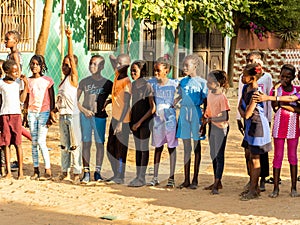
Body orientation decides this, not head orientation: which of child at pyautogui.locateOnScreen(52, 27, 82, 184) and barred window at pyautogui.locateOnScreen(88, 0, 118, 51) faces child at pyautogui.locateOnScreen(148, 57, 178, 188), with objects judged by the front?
the barred window

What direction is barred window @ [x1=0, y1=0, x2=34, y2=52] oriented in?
toward the camera

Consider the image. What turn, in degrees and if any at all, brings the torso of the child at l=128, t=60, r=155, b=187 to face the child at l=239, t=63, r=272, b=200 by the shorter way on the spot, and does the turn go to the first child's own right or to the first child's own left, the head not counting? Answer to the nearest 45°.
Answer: approximately 90° to the first child's own left

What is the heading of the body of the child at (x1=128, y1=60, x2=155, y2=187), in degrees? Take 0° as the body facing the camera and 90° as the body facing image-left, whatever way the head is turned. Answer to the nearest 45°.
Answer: approximately 45°

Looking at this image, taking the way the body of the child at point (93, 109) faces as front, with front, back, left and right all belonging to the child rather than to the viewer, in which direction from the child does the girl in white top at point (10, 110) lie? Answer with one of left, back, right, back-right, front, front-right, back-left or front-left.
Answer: right

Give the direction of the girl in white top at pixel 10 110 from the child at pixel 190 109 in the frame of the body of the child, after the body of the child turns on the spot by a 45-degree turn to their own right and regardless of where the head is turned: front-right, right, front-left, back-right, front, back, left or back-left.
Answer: front

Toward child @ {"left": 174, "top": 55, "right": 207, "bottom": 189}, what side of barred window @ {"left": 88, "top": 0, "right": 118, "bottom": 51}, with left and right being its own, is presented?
front

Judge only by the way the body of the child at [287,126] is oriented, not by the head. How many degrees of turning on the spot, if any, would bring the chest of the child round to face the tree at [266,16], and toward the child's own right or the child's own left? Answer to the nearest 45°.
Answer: approximately 180°

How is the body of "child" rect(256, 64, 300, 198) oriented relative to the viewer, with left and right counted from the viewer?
facing the viewer

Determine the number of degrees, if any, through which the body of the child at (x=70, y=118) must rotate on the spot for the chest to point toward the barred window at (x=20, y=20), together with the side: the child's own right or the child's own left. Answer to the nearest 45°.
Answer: approximately 135° to the child's own right

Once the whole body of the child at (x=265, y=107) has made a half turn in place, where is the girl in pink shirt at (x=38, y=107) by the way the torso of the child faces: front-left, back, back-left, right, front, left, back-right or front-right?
back

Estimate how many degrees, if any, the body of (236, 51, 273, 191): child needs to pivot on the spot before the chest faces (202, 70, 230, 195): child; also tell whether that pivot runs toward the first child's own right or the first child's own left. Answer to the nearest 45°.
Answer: approximately 45° to the first child's own right

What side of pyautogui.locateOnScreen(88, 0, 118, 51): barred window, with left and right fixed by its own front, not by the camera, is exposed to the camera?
front

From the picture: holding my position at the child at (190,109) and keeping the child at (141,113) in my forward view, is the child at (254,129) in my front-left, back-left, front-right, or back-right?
back-left
